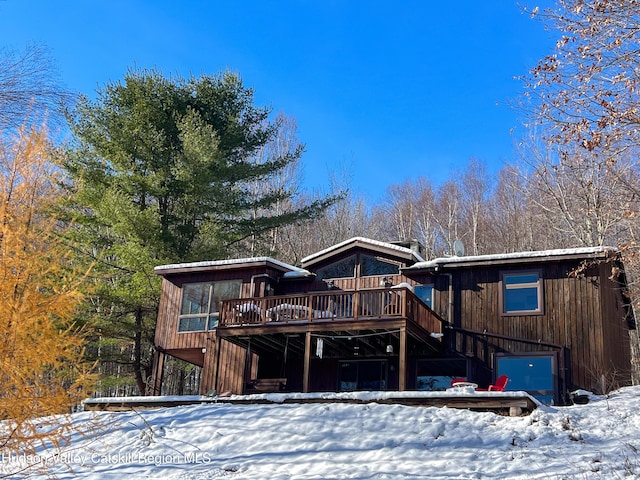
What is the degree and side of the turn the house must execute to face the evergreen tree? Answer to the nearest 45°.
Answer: approximately 135° to its right

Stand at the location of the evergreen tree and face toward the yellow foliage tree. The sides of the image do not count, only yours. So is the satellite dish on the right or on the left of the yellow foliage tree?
left

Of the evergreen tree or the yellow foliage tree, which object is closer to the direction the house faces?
the yellow foliage tree

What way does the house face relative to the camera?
toward the camera

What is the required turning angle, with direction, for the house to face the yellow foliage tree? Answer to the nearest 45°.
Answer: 0° — it already faces it
